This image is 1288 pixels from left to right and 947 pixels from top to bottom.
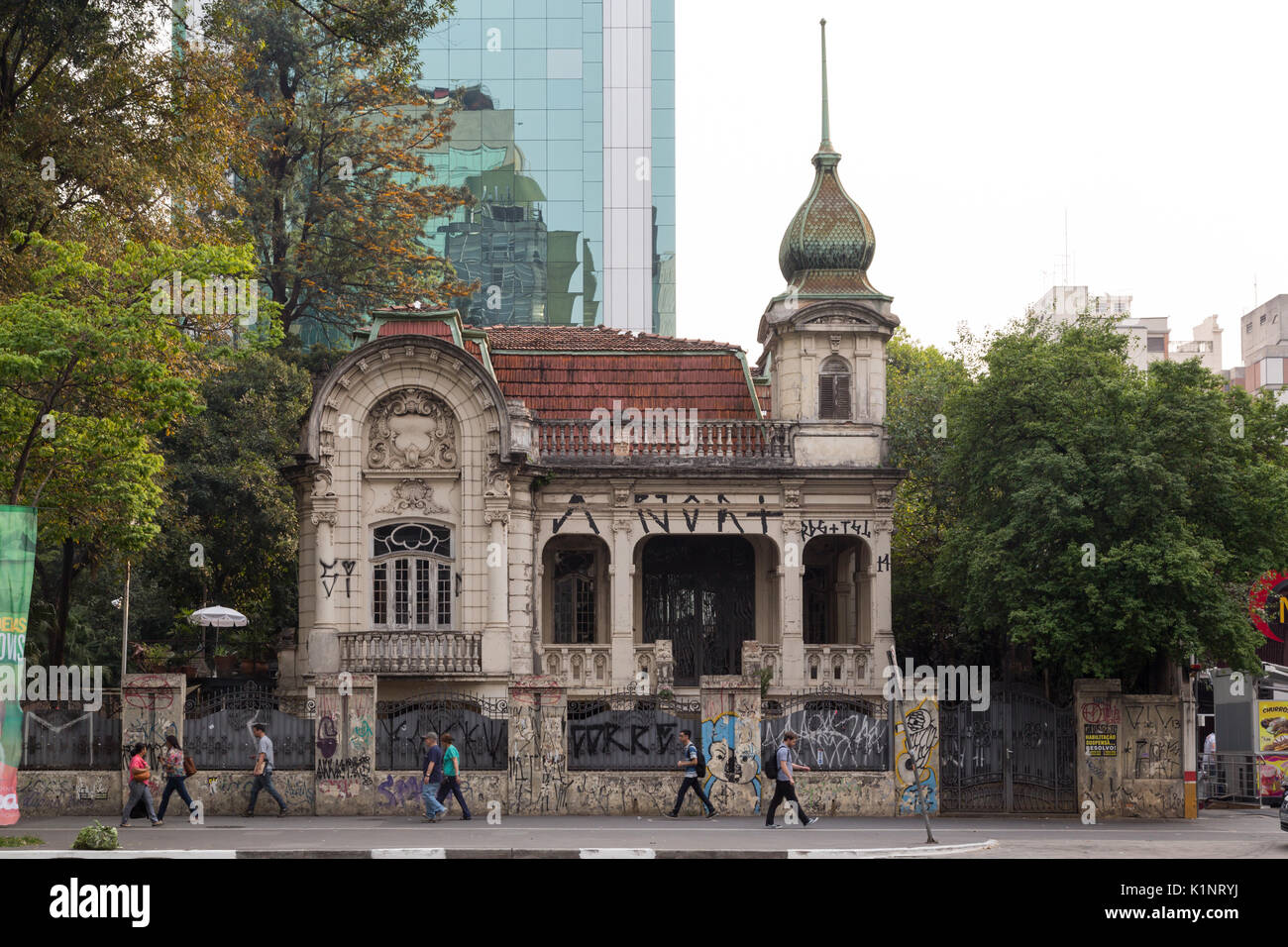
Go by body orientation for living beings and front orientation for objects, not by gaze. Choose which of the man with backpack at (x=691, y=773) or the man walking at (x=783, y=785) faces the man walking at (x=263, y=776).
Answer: the man with backpack

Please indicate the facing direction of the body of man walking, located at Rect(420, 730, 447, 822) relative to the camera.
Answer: to the viewer's left

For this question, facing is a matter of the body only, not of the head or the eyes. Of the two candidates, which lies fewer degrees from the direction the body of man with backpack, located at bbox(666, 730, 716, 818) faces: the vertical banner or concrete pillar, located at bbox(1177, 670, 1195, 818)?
the vertical banner

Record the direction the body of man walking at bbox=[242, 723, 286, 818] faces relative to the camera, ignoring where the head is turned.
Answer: to the viewer's left

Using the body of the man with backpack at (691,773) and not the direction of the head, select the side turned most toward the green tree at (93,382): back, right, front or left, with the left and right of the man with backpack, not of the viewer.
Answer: front

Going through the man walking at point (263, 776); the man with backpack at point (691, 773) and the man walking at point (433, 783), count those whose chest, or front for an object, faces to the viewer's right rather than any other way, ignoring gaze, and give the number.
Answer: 0

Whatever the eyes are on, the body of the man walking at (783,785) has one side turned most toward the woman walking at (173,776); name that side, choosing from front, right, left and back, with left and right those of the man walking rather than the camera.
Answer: back

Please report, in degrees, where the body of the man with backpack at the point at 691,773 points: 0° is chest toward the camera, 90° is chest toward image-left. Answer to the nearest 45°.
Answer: approximately 90°

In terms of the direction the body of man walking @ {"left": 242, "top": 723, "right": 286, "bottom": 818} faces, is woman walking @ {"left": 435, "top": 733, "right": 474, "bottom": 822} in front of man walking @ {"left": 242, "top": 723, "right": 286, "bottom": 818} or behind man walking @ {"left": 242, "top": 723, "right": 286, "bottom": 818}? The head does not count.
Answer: behind

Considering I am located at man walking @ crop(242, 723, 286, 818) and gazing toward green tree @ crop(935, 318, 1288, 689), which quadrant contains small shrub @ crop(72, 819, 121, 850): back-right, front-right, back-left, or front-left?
back-right

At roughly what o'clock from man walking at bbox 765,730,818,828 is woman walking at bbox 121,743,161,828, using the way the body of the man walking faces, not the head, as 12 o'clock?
The woman walking is roughly at 6 o'clock from the man walking.
